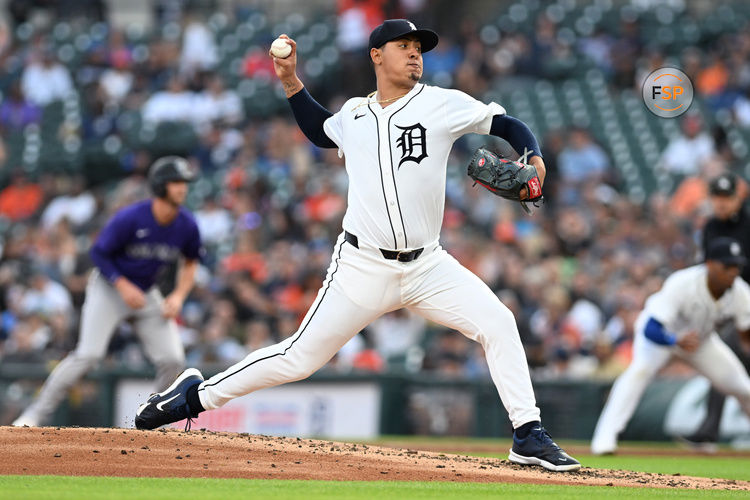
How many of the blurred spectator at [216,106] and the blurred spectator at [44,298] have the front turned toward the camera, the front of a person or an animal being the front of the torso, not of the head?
2

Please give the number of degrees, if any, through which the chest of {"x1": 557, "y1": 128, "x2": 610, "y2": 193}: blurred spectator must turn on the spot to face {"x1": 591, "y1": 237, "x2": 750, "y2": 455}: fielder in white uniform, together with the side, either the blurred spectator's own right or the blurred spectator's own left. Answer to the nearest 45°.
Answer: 0° — they already face them

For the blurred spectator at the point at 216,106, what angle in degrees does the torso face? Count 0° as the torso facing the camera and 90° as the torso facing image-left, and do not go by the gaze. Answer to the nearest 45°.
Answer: approximately 0°

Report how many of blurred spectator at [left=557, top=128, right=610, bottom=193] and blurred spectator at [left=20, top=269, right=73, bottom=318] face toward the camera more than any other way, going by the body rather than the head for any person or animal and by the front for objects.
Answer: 2

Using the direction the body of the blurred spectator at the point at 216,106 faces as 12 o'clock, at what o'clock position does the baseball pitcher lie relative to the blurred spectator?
The baseball pitcher is roughly at 12 o'clock from the blurred spectator.

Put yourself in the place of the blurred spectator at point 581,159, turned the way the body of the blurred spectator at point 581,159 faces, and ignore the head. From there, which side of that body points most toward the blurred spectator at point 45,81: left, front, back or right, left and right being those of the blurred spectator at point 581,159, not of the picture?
right

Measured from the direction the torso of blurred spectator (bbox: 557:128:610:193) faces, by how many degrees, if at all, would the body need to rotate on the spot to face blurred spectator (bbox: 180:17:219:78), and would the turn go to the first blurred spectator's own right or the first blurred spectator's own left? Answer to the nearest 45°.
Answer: approximately 135° to the first blurred spectator's own right

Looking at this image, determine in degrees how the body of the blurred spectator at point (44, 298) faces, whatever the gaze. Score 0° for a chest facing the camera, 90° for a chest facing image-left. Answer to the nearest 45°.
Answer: approximately 0°
